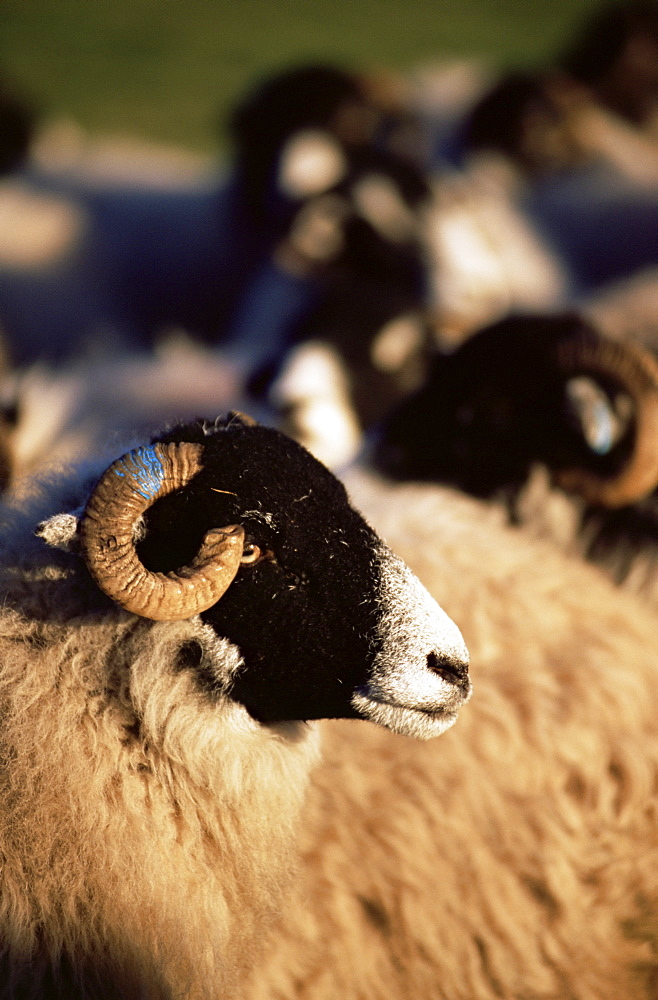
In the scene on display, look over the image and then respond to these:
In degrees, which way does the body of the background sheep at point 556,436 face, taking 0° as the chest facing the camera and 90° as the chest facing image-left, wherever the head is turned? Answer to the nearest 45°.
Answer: approximately 90°

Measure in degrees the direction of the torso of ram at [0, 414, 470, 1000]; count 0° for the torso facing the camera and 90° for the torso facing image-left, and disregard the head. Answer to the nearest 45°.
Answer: approximately 270°

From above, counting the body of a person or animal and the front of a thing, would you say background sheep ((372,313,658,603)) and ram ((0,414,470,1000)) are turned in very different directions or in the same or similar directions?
very different directions

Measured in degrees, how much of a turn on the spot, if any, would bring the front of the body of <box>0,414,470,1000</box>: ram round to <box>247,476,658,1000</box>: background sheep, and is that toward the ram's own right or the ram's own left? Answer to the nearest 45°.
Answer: approximately 45° to the ram's own left

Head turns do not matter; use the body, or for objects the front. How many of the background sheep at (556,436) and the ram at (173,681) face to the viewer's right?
1
